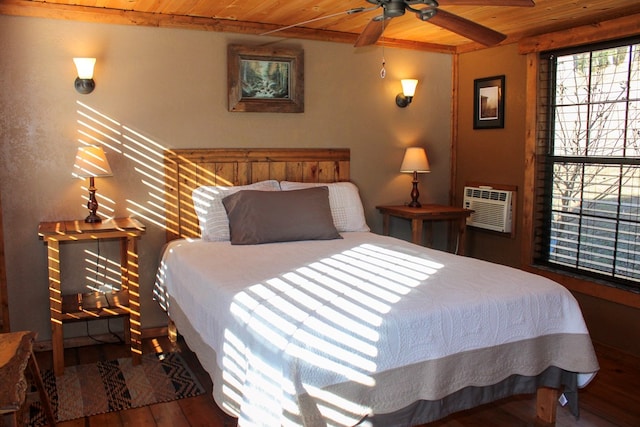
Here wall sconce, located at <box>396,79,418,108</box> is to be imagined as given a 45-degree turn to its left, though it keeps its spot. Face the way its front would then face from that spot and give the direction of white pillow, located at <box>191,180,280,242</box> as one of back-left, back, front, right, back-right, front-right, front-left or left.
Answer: back-right

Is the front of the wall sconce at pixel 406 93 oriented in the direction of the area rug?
no

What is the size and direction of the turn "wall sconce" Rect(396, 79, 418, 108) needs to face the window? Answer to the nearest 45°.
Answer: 0° — it already faces it

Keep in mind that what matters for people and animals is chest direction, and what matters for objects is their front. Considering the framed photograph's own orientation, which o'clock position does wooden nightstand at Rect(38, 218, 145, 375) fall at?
The wooden nightstand is roughly at 12 o'clock from the framed photograph.

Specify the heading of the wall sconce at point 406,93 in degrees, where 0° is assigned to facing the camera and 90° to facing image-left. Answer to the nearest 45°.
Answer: approximately 315°

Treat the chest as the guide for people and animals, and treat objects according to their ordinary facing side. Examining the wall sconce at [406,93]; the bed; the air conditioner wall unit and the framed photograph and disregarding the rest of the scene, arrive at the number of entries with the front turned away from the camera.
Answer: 0

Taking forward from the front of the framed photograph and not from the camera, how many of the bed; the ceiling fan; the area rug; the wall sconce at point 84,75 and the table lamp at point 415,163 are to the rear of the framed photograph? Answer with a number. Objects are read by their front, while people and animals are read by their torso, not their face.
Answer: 0

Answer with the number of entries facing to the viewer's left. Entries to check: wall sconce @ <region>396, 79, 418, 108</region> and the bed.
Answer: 0

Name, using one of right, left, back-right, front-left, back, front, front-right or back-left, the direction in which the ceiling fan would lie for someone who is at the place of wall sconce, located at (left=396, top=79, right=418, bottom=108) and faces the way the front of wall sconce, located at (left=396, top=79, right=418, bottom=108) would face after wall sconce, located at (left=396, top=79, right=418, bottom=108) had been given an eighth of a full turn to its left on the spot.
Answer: right

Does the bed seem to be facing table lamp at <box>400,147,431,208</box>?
no

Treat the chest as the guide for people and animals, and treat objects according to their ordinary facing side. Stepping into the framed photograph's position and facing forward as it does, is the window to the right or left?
on its left

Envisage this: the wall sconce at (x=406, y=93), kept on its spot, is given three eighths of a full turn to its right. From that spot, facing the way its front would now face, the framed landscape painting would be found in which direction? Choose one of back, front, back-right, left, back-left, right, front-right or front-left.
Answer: front-left

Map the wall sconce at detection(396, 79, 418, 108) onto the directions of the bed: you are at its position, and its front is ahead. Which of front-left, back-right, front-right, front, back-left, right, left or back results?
back-left

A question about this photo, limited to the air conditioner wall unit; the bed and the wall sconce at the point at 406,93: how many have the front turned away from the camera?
0

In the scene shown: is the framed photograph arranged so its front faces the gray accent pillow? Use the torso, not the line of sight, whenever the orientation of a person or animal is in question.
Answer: yes

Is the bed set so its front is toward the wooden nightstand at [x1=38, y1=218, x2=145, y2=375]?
no

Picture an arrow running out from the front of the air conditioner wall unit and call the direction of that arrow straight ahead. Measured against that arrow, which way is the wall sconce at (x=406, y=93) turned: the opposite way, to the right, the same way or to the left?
to the left

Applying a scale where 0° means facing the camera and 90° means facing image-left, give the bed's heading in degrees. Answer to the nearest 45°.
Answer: approximately 315°

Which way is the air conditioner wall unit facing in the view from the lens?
facing the viewer and to the left of the viewer

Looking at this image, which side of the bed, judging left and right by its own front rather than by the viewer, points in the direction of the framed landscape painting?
back
